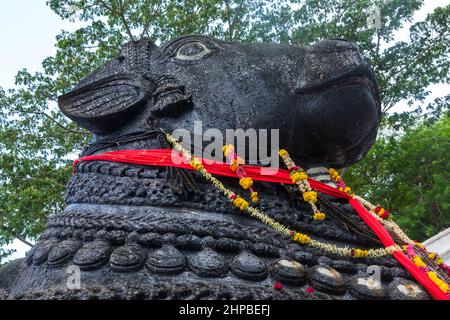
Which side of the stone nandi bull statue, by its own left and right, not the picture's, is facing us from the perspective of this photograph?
right
